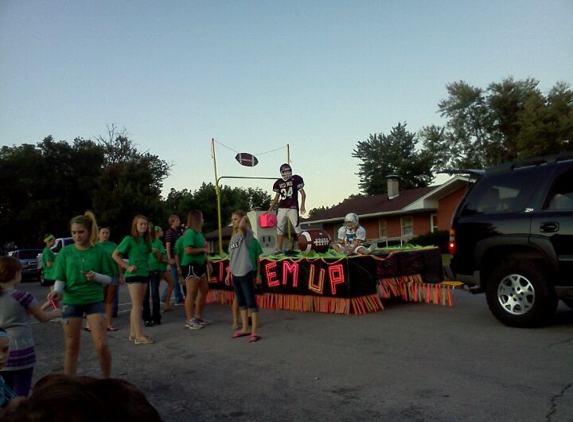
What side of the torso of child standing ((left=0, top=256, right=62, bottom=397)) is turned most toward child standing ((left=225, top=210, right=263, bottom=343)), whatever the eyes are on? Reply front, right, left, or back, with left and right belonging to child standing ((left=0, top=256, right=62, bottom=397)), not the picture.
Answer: front

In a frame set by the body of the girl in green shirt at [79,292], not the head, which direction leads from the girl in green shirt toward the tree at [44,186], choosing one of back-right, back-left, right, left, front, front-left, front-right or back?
back

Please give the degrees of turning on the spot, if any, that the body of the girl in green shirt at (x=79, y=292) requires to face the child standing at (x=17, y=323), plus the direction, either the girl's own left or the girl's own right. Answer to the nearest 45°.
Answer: approximately 45° to the girl's own right

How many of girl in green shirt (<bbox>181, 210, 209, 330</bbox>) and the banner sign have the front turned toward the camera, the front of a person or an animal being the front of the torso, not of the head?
1

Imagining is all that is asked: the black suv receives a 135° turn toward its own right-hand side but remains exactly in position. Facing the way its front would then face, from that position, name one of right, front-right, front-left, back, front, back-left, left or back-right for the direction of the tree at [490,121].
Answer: back-right

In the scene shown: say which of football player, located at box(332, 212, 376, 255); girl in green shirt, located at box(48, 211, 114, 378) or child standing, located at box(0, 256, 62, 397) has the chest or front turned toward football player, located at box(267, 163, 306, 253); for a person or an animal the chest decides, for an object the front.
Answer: the child standing

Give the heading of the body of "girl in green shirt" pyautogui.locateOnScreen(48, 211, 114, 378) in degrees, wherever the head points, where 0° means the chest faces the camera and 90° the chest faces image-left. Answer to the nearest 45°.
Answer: approximately 0°

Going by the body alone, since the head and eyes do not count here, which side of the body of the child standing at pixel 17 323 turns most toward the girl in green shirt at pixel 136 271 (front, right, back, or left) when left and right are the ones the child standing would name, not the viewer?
front

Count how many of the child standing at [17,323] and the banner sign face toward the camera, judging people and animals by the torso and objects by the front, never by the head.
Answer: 1

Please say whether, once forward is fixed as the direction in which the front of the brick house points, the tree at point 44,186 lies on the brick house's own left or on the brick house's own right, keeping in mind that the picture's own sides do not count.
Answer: on the brick house's own right
